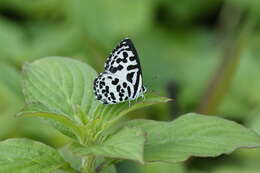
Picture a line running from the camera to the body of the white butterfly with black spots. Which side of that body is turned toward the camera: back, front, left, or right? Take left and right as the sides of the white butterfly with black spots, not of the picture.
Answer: right
